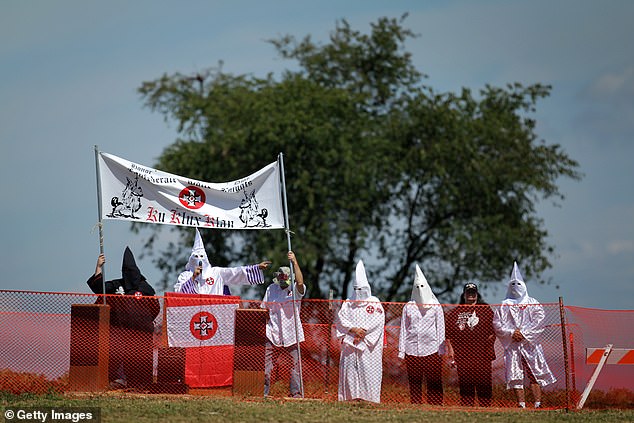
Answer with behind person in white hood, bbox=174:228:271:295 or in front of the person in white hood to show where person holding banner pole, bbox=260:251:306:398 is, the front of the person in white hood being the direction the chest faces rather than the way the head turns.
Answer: in front

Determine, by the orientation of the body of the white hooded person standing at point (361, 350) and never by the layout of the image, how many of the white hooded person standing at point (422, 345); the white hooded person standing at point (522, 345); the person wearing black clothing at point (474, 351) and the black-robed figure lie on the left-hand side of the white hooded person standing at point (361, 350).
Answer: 3

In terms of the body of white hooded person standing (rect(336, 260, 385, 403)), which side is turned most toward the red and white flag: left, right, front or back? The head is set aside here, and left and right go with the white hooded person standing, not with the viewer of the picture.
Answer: right

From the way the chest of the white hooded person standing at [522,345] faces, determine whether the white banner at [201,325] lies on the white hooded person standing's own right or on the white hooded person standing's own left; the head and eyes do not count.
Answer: on the white hooded person standing's own right

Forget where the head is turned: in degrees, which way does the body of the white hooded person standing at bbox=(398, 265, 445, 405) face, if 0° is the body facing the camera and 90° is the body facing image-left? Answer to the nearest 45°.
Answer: approximately 0°

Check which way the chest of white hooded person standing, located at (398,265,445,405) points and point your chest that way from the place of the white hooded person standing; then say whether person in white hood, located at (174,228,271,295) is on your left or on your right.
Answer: on your right
